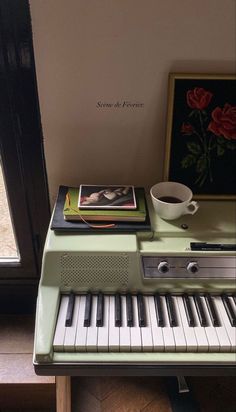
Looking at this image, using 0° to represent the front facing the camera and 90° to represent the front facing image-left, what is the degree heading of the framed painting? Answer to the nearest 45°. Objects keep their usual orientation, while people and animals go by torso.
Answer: approximately 0°

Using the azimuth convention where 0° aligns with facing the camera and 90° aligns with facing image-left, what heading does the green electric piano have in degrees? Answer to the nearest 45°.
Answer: approximately 0°

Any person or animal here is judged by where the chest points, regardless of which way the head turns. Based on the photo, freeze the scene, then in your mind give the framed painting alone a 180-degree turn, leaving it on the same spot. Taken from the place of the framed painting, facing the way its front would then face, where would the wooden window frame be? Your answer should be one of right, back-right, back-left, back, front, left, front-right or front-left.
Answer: left

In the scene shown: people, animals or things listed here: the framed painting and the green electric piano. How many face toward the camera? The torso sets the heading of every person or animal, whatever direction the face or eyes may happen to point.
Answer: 2
